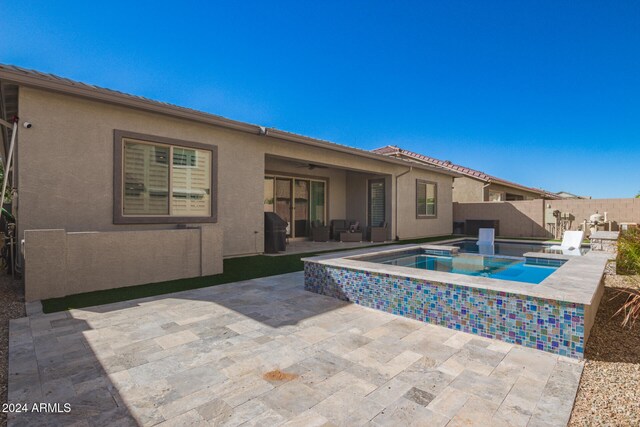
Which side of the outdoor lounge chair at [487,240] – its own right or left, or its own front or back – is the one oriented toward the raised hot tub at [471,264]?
front

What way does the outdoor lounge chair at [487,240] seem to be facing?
toward the camera

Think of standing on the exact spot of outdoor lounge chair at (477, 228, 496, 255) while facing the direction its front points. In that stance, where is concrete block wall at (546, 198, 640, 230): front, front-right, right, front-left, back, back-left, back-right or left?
back-left

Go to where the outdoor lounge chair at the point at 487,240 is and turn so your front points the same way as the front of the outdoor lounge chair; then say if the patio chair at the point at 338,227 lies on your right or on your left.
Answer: on your right

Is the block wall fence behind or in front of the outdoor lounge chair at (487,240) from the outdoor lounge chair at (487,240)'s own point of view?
behind

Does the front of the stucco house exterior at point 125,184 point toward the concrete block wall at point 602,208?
no
